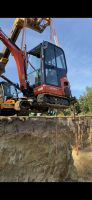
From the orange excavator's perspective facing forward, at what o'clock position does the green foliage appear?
The green foliage is roughly at 5 o'clock from the orange excavator.

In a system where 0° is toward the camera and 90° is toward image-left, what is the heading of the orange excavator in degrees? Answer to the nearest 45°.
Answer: approximately 45°
